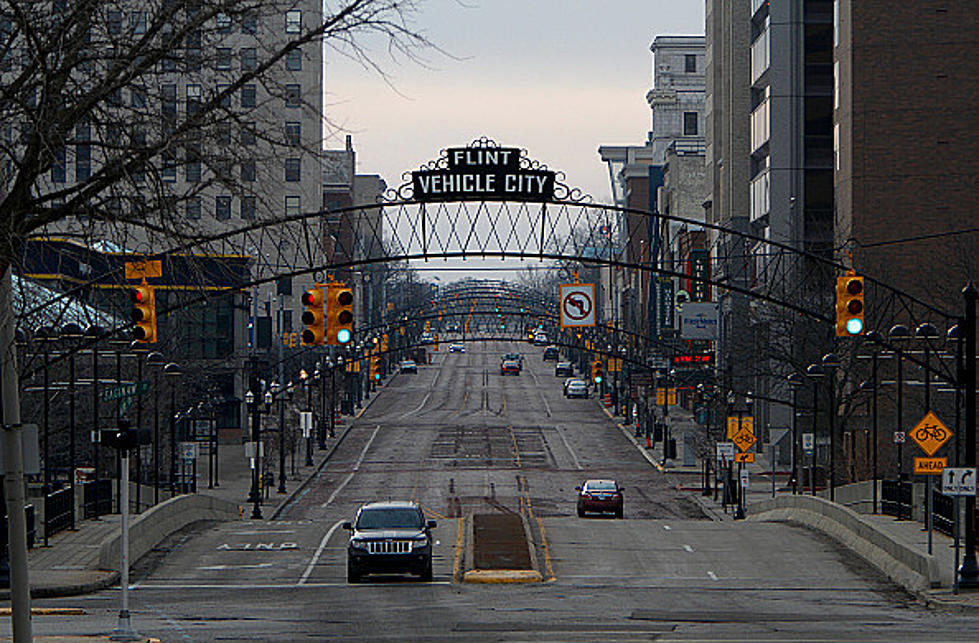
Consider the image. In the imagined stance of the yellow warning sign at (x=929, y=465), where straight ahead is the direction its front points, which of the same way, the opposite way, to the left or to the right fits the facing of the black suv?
the same way

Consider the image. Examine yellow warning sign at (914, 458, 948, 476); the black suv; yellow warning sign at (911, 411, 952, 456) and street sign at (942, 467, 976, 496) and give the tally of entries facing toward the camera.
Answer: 4

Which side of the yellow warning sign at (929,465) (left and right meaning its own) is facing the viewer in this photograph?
front

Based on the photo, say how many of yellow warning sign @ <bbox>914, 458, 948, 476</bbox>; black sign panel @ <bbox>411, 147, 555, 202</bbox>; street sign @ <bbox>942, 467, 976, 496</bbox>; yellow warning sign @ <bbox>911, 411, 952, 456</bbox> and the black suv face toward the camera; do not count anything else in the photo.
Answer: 5

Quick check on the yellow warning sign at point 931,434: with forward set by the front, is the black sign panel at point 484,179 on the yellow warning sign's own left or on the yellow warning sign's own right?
on the yellow warning sign's own right

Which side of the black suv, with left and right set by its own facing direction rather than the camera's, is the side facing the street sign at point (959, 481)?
left

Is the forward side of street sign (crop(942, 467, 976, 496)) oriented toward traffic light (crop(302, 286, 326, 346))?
no

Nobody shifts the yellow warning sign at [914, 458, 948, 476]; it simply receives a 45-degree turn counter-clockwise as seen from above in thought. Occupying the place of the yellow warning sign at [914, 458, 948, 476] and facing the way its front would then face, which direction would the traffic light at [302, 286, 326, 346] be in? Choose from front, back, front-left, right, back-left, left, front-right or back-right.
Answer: back-right

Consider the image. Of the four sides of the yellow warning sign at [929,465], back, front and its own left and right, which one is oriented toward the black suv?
right

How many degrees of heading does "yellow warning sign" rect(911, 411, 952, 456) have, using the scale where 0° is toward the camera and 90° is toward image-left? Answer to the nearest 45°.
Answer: approximately 0°

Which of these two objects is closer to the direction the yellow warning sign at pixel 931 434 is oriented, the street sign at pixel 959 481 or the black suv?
the street sign

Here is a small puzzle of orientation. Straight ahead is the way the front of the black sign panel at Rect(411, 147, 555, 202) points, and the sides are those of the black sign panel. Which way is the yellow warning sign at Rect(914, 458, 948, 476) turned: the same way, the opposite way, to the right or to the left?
the same way

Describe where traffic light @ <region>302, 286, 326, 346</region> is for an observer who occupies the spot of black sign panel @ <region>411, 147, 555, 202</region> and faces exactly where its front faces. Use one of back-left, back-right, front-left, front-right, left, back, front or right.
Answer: right

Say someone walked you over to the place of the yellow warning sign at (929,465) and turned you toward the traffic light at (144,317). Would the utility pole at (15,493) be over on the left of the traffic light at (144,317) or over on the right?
left

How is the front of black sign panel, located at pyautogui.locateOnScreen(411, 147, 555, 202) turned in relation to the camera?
facing the viewer

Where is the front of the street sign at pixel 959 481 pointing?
toward the camera

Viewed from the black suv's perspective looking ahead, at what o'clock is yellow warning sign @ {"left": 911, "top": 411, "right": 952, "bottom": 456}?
The yellow warning sign is roughly at 9 o'clock from the black suv.
